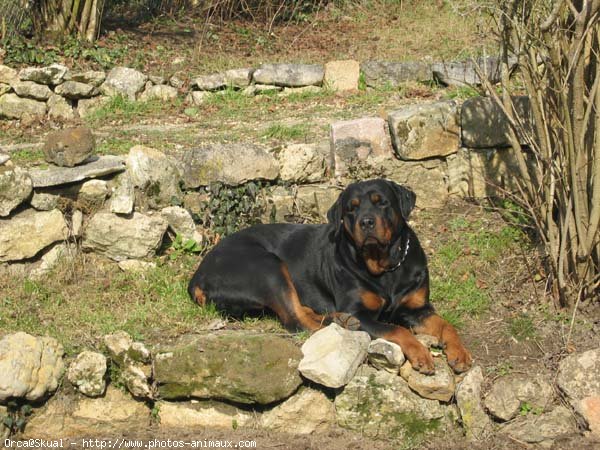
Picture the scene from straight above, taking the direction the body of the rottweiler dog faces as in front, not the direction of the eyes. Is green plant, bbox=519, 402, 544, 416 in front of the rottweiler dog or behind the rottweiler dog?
in front

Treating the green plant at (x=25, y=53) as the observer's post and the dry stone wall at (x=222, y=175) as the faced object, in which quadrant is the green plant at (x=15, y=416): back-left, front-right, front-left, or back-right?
front-right

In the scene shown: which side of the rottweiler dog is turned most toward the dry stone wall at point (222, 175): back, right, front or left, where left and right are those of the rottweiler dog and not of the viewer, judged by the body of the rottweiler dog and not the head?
back

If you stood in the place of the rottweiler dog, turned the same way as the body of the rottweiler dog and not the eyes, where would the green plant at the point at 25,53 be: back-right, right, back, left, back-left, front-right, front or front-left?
back

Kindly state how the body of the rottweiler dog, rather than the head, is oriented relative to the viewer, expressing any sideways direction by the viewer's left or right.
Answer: facing the viewer and to the right of the viewer

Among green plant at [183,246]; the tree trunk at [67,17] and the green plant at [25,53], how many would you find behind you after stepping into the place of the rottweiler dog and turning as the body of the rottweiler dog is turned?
3

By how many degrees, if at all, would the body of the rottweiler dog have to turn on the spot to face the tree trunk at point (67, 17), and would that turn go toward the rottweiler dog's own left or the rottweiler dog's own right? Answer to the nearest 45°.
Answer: approximately 180°

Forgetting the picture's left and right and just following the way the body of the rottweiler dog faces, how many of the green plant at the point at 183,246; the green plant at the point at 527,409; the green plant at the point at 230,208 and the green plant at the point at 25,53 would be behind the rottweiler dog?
3

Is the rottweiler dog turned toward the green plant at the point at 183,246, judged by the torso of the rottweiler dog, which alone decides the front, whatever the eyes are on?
no

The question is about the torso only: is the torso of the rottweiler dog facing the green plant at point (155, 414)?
no

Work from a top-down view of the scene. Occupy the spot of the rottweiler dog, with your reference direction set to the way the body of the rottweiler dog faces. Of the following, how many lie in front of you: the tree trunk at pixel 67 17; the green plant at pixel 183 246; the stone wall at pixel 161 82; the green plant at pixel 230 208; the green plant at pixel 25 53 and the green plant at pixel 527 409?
1

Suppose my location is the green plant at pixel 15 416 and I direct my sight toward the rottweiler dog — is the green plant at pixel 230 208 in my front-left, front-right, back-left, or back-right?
front-left

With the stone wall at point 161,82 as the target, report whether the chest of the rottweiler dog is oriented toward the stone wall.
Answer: no

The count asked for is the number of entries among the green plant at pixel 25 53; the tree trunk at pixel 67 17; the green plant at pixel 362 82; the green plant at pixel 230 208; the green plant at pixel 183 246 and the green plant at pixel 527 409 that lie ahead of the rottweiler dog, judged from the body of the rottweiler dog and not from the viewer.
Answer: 1

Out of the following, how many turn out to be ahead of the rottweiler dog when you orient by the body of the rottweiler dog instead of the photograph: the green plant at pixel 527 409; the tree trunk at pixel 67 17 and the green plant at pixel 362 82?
1
